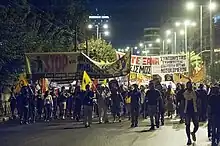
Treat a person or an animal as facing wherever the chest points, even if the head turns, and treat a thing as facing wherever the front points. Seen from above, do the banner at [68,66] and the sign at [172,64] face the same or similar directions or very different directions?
same or similar directions

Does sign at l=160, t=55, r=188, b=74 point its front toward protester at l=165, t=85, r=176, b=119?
yes

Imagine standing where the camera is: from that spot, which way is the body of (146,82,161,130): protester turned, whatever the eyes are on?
toward the camera

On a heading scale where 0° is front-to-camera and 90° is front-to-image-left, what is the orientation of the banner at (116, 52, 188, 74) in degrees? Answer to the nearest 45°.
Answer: approximately 0°

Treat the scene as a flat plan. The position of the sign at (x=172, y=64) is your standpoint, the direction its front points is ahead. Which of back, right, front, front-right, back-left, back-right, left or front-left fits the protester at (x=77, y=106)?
front-right

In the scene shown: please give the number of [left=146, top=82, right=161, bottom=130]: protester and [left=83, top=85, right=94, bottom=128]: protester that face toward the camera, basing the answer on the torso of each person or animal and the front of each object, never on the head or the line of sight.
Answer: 2

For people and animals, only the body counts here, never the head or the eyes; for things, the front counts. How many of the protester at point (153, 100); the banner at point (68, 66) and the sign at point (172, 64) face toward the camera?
3

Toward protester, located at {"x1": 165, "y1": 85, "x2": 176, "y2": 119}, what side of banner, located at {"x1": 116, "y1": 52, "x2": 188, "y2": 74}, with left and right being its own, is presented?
front

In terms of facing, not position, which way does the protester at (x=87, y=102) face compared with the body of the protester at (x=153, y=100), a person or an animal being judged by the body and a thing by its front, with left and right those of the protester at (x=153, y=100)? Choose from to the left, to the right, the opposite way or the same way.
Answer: the same way

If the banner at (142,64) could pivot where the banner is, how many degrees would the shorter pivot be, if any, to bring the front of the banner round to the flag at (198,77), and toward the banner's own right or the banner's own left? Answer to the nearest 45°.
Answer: approximately 135° to the banner's own left

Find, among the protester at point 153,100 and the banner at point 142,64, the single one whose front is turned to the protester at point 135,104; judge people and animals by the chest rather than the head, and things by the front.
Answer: the banner

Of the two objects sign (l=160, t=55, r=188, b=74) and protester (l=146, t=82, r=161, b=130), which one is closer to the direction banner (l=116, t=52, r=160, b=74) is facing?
the protester

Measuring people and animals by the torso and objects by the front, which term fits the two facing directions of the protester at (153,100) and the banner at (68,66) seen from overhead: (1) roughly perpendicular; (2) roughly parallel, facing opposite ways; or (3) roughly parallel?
roughly parallel
